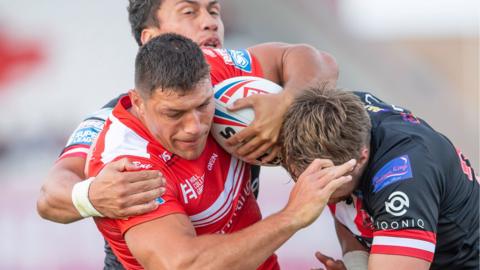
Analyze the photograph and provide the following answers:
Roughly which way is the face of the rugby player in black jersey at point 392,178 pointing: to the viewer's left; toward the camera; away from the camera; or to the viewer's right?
to the viewer's left

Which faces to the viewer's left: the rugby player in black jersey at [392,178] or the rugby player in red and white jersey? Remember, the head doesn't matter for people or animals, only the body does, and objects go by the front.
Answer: the rugby player in black jersey

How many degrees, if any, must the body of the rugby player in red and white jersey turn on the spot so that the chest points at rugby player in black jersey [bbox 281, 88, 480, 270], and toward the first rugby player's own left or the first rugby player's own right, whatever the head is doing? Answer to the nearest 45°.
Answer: approximately 45° to the first rugby player's own left

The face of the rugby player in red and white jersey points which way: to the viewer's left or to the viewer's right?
to the viewer's right

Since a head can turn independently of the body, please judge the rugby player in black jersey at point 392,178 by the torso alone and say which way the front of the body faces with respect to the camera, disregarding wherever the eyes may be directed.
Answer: to the viewer's left

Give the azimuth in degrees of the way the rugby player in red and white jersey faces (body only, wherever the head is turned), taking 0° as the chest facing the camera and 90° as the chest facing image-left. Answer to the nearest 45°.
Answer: approximately 315°

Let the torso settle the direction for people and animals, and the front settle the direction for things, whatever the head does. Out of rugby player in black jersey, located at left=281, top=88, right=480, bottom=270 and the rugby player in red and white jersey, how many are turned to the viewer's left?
1
